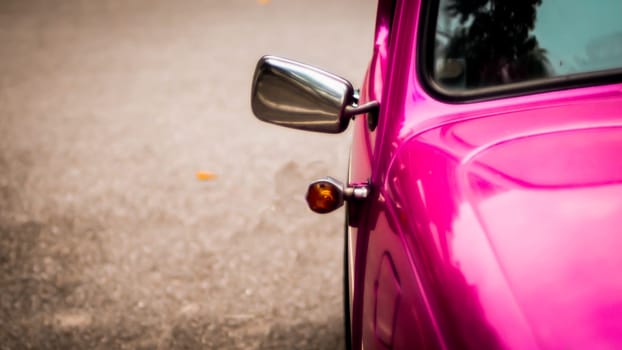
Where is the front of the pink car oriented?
toward the camera
